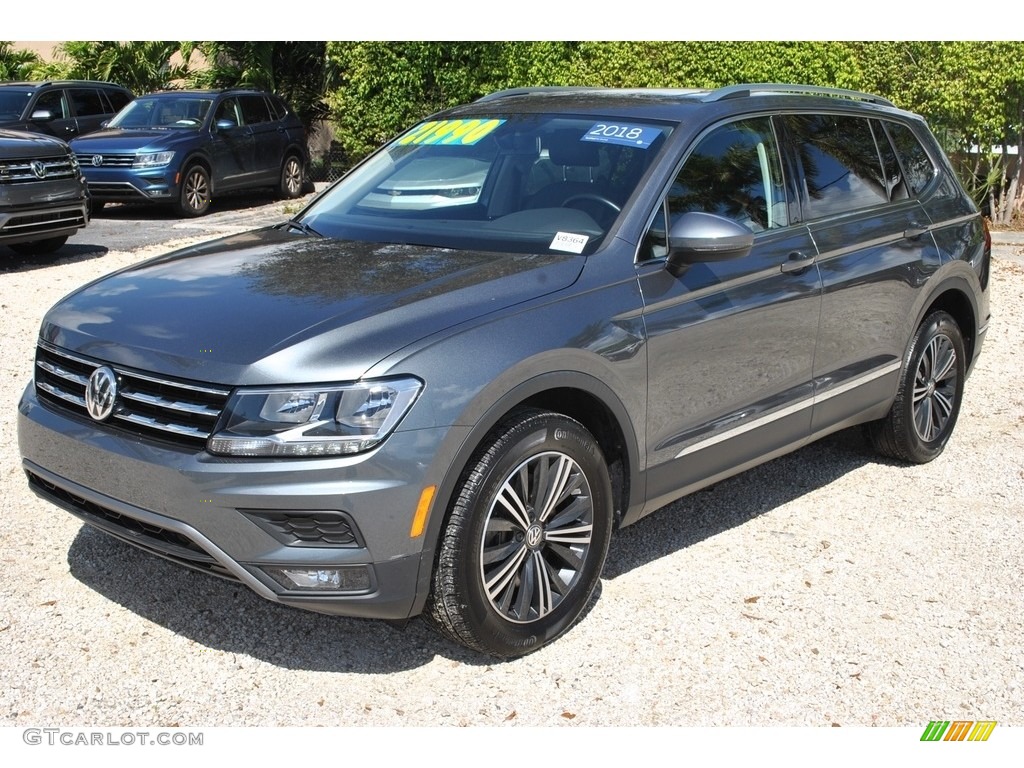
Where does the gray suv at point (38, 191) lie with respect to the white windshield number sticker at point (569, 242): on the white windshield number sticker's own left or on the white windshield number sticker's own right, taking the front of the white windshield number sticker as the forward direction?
on the white windshield number sticker's own right

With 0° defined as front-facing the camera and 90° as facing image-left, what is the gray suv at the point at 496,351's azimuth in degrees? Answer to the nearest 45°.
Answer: approximately 45°

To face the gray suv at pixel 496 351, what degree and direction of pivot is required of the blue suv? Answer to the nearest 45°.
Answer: approximately 45° to its left

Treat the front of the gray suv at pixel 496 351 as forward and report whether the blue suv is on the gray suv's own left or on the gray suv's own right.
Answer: on the gray suv's own right

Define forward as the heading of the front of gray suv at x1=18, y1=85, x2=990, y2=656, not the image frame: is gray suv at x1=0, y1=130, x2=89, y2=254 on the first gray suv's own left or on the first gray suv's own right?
on the first gray suv's own right

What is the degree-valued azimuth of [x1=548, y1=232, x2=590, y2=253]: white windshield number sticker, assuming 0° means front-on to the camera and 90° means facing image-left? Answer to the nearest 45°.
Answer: approximately 45°

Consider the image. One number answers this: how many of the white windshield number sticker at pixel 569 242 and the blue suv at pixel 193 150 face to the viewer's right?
0

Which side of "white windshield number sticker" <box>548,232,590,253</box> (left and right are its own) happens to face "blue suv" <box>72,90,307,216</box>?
right
